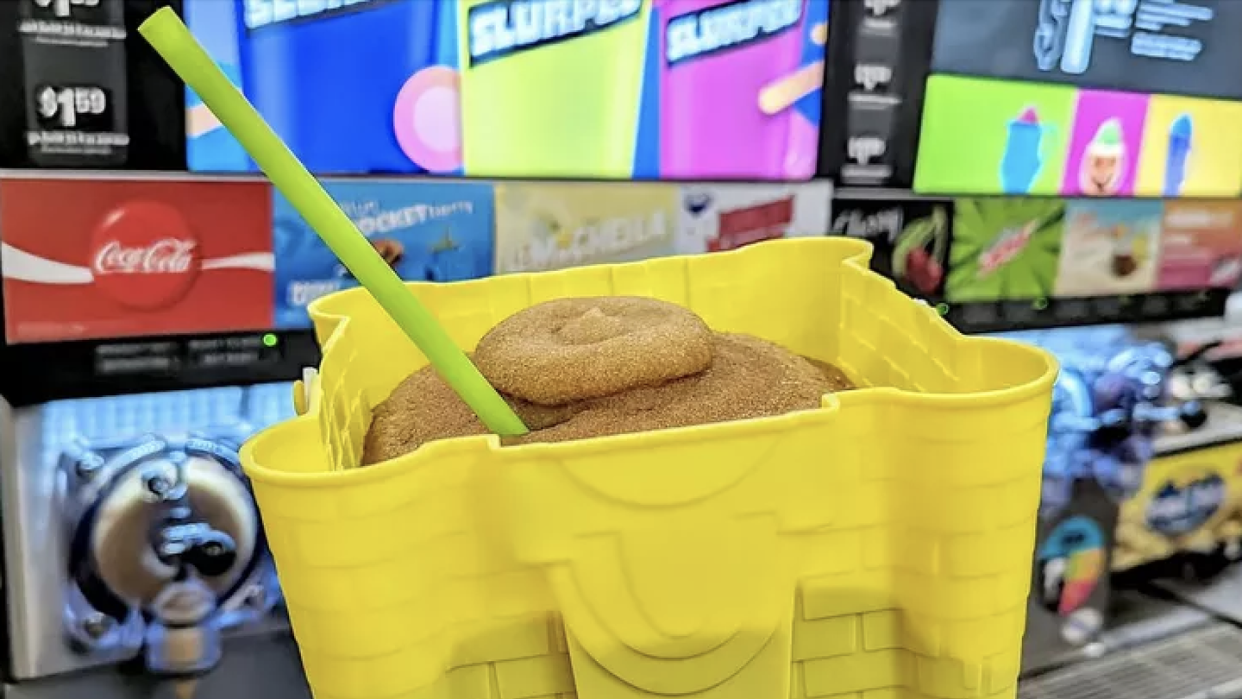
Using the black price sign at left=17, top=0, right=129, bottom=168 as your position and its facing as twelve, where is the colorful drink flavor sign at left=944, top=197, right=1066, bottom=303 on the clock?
The colorful drink flavor sign is roughly at 9 o'clock from the black price sign.

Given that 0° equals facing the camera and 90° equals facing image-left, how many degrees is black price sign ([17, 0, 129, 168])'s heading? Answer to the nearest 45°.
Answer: approximately 0°

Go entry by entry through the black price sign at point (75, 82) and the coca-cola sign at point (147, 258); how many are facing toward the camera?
2

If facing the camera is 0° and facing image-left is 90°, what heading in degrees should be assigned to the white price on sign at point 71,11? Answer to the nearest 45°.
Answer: approximately 0°
